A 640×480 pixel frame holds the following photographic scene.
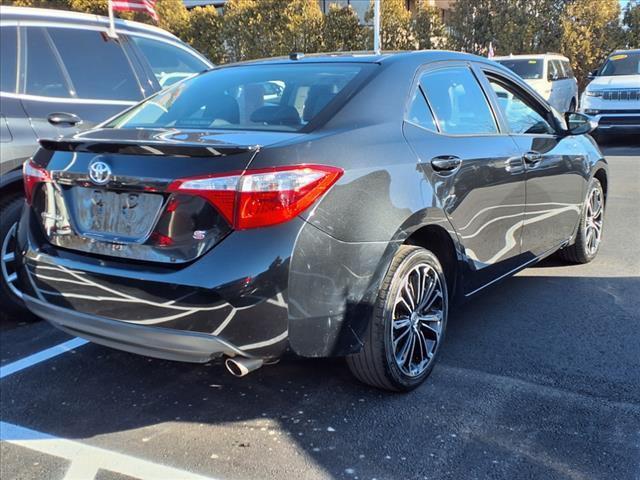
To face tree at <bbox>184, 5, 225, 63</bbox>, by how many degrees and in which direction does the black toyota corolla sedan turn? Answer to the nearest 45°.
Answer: approximately 45° to its left

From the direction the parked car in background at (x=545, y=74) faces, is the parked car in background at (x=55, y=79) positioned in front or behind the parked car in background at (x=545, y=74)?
in front

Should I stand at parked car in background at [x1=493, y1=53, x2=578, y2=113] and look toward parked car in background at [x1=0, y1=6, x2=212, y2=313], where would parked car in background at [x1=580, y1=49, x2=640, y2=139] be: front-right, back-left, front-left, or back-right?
front-left

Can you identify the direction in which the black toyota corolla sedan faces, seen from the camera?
facing away from the viewer and to the right of the viewer

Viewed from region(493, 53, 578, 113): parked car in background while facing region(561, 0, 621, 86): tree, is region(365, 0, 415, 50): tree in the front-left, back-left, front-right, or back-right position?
front-left

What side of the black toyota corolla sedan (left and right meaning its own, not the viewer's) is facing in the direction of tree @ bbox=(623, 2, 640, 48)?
front

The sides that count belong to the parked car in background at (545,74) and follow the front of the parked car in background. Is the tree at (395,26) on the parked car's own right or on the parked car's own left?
on the parked car's own right

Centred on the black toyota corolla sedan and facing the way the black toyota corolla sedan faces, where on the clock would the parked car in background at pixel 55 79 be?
The parked car in background is roughly at 9 o'clock from the black toyota corolla sedan.

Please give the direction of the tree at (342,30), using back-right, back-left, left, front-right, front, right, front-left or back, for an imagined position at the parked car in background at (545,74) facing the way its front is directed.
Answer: right

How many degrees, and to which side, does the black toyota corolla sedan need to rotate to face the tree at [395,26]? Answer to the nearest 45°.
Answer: approximately 45° to its left

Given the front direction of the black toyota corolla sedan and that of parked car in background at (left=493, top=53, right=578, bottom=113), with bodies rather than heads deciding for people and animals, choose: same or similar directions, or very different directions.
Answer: very different directions

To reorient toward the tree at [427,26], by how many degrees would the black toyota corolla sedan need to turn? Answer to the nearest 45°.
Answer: approximately 45° to its left

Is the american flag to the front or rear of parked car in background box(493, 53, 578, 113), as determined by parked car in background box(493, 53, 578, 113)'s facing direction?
to the front

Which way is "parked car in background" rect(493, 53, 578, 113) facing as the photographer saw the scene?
facing the viewer and to the left of the viewer

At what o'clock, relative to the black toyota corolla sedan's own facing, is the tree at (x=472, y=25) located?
The tree is roughly at 11 o'clock from the black toyota corolla sedan.
